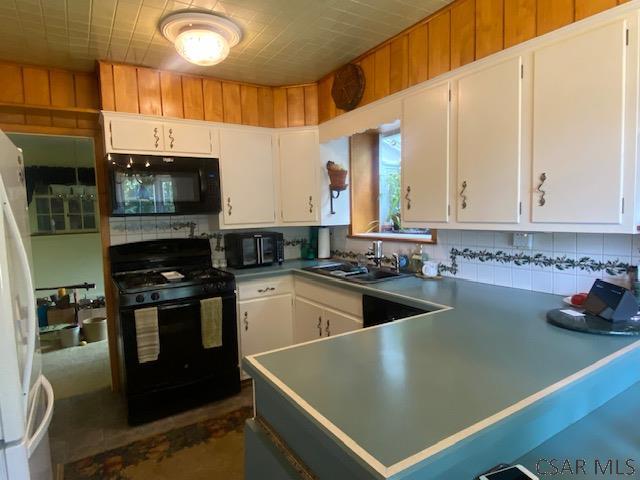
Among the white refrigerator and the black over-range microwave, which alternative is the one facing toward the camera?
the black over-range microwave

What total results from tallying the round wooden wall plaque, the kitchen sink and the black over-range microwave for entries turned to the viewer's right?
0

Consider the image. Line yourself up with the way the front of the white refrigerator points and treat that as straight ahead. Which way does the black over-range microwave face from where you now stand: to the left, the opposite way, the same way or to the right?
to the right

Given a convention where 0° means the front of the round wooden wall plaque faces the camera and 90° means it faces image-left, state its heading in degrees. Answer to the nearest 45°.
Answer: approximately 45°

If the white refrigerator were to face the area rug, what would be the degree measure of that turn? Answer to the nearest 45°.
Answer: approximately 45° to its left

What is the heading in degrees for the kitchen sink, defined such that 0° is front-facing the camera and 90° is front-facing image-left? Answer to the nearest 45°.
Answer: approximately 45°

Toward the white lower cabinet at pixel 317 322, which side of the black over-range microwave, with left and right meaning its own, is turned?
left

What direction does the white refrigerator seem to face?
to the viewer's right

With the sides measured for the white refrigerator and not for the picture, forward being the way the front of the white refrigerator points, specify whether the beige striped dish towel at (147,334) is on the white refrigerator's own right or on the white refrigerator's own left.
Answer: on the white refrigerator's own left

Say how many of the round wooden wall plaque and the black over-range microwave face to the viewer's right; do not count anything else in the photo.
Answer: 0

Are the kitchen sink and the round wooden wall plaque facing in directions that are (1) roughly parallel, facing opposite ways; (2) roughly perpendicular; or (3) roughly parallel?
roughly parallel

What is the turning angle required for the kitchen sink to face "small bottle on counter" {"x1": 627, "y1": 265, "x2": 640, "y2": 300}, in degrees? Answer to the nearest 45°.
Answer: approximately 90° to its left

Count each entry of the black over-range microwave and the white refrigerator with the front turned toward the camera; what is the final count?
1

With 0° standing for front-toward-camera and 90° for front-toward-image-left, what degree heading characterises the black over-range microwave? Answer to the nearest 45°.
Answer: approximately 0°

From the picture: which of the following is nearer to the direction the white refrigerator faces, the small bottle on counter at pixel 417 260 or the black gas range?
the small bottle on counter
